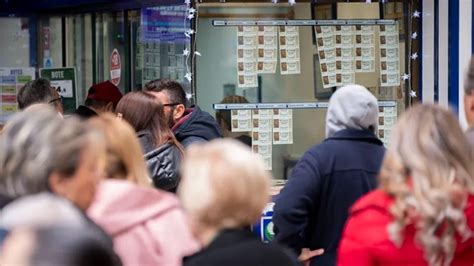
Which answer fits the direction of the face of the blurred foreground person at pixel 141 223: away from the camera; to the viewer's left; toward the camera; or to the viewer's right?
away from the camera

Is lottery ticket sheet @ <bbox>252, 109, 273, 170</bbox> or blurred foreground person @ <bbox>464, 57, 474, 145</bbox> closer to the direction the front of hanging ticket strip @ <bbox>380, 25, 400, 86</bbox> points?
the blurred foreground person

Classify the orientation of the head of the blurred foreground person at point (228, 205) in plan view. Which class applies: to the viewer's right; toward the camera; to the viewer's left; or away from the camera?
away from the camera

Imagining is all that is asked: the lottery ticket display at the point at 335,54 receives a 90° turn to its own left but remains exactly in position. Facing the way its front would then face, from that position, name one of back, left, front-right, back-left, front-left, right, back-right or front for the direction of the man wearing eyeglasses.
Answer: back-right

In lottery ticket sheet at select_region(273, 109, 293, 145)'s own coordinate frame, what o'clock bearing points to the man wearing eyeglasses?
The man wearing eyeglasses is roughly at 1 o'clock from the lottery ticket sheet.

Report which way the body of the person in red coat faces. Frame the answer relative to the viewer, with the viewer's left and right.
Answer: facing away from the viewer

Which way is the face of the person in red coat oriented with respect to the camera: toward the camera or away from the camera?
away from the camera

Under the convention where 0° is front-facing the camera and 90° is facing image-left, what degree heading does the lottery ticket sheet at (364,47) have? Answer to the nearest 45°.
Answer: approximately 0°

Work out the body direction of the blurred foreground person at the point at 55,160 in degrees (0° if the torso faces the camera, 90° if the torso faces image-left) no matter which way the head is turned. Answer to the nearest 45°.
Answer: approximately 225°

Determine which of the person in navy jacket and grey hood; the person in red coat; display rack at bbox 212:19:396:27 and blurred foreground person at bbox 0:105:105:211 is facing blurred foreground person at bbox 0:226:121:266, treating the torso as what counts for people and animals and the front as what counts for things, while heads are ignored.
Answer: the display rack

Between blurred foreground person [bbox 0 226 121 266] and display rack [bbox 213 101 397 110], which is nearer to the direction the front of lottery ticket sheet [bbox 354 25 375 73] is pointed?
the blurred foreground person
